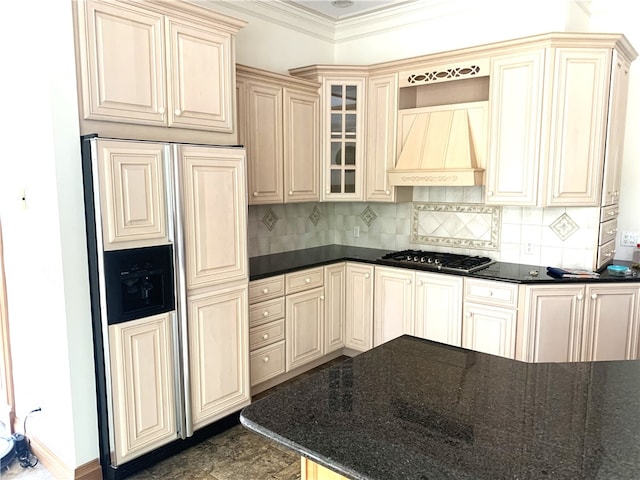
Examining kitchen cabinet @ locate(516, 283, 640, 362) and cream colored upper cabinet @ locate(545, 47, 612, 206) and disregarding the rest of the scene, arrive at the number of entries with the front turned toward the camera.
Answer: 2

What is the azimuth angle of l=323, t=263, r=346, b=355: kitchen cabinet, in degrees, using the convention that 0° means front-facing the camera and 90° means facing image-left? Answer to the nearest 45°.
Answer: approximately 315°

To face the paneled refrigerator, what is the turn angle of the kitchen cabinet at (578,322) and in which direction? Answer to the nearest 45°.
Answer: approximately 45° to its right

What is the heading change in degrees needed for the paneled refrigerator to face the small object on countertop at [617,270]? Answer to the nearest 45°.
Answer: approximately 45° to its left

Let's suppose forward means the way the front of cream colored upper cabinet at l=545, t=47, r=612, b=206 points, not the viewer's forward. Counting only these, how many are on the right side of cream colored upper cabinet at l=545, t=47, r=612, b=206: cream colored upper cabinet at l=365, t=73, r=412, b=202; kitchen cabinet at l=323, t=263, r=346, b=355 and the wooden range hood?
3

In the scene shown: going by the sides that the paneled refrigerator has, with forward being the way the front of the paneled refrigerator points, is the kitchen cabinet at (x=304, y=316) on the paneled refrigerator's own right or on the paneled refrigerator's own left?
on the paneled refrigerator's own left
